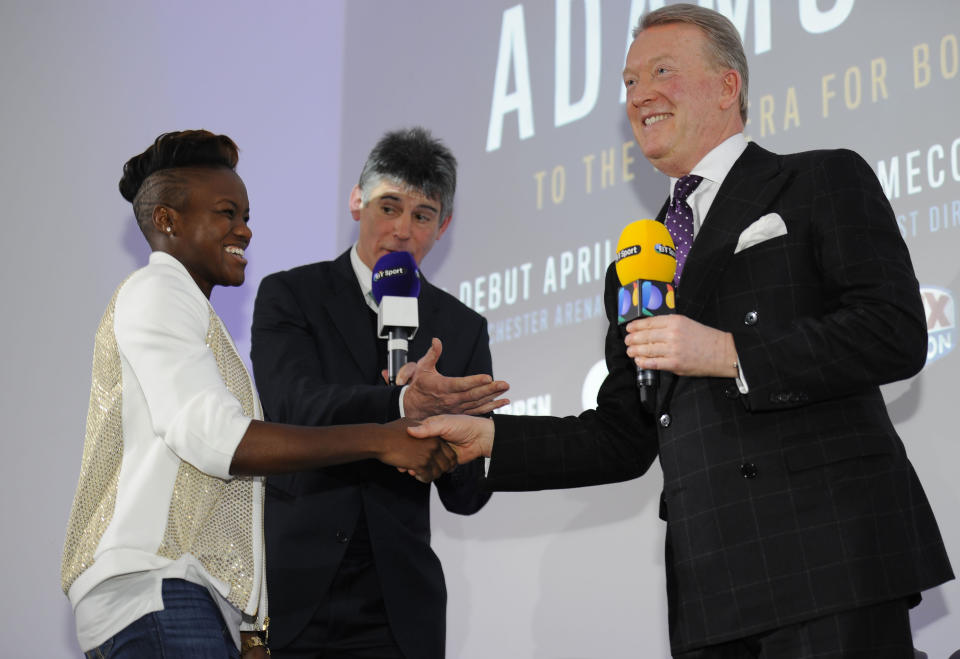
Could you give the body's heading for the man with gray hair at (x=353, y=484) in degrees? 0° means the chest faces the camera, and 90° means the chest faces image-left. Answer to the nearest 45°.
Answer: approximately 0°

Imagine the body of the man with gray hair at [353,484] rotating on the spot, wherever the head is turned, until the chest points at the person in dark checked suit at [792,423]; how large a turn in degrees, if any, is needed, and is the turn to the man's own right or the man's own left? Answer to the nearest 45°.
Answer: approximately 45° to the man's own left

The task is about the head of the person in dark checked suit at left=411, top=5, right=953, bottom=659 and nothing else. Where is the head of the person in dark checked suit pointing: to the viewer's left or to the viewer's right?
to the viewer's left

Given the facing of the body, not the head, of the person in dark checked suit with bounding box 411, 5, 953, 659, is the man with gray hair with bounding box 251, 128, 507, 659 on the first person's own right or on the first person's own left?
on the first person's own right
